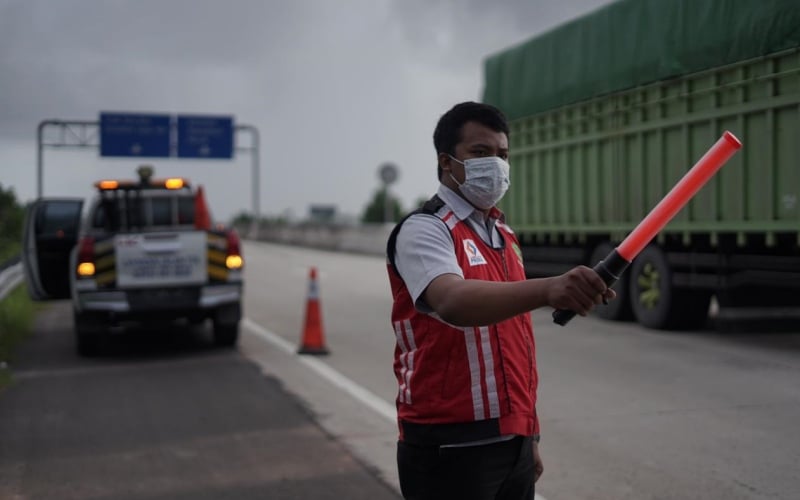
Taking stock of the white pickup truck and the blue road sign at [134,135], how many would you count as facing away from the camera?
1

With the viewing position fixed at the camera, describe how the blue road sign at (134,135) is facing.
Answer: facing the viewer

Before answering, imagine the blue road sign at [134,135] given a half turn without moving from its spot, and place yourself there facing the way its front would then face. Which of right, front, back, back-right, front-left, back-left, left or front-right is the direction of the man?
back

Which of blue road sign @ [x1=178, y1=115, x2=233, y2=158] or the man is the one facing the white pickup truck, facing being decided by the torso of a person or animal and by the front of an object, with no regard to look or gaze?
the blue road sign

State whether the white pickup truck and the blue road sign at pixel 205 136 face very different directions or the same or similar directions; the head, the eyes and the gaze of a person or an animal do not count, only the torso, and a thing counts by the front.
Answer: very different directions

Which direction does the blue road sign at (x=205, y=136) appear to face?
toward the camera

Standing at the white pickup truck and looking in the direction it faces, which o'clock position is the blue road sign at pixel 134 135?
The blue road sign is roughly at 12 o'clock from the white pickup truck.

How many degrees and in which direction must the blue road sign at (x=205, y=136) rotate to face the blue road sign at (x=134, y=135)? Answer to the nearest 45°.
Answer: approximately 45° to its right

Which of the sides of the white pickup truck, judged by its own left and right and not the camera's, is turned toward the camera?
back

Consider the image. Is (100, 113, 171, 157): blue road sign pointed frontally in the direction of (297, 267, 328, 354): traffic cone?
yes

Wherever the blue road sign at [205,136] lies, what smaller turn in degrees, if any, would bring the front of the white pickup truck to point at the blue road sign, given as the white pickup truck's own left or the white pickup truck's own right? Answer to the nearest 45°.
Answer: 0° — it already faces it

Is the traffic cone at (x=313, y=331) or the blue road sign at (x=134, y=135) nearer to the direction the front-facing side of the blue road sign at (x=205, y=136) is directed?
the traffic cone

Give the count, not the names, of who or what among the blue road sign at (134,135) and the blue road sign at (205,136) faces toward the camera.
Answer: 2

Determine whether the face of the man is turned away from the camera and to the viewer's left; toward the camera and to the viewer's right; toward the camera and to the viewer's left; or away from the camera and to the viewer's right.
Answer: toward the camera and to the viewer's right

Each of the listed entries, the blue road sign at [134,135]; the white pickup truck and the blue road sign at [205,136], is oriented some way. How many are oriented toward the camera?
2

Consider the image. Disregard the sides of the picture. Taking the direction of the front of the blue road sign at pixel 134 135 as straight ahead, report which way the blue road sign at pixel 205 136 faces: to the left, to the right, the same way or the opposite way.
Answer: the same way

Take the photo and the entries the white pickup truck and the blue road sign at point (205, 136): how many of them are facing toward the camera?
1

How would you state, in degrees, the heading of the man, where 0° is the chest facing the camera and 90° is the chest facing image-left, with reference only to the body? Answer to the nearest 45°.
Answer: approximately 315°

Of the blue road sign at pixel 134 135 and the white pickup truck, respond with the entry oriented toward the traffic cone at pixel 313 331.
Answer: the blue road sign
